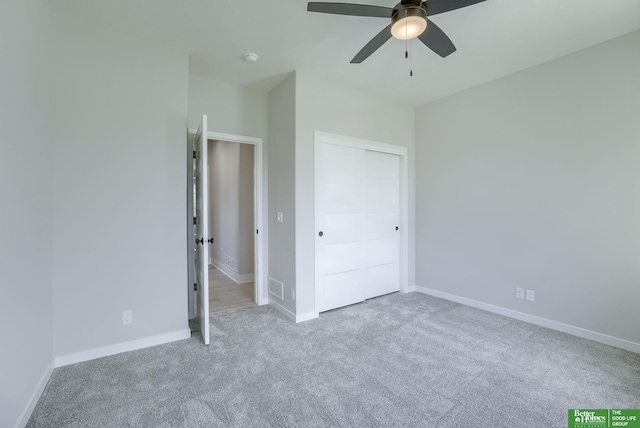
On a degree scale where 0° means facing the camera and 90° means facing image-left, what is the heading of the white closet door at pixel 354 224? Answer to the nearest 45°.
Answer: approximately 315°

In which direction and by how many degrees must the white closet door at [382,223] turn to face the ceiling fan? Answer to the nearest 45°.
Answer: approximately 45° to its right

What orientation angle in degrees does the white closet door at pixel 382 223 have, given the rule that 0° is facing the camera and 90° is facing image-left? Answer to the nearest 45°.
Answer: approximately 315°
